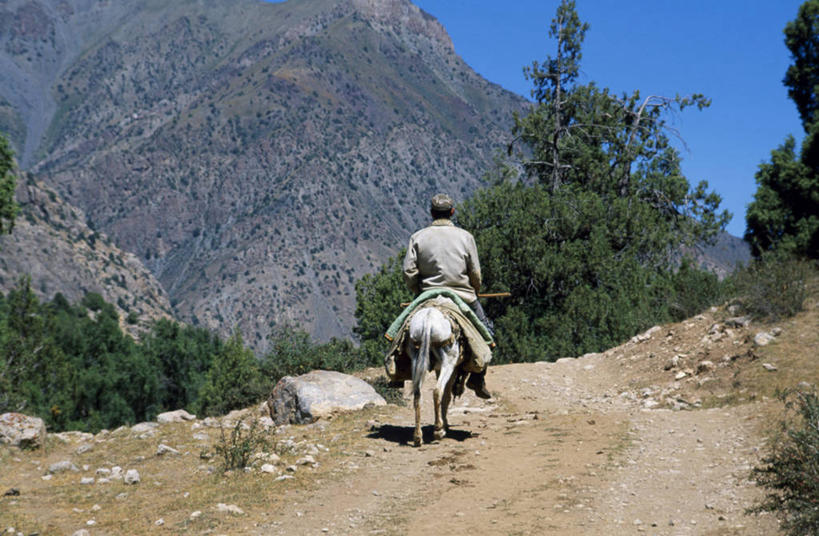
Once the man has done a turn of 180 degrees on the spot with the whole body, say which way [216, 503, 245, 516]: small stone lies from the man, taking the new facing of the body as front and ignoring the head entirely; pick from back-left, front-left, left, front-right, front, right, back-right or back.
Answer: front-right

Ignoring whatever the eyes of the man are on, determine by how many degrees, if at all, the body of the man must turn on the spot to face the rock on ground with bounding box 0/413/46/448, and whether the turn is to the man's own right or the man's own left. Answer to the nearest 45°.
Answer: approximately 90° to the man's own left

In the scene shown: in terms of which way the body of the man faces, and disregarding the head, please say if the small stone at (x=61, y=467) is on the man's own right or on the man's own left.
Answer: on the man's own left

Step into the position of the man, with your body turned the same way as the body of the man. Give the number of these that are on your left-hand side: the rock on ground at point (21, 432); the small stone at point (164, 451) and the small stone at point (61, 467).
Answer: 3

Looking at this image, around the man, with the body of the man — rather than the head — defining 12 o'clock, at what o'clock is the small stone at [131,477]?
The small stone is roughly at 8 o'clock from the man.

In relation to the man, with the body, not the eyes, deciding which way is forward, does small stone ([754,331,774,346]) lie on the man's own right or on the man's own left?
on the man's own right

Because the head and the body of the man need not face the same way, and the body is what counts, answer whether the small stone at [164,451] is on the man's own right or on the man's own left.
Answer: on the man's own left

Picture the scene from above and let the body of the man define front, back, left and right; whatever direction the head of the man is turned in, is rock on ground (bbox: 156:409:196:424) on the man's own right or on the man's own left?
on the man's own left

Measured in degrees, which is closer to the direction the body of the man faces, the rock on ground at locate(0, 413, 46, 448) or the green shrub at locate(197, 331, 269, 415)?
the green shrub

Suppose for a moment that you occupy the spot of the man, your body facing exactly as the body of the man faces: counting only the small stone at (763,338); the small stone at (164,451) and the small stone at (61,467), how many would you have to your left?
2

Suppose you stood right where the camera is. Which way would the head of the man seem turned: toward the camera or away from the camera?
away from the camera

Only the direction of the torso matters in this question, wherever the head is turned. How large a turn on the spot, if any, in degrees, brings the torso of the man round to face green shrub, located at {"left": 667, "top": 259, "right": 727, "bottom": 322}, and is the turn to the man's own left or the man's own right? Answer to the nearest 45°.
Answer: approximately 45° to the man's own right

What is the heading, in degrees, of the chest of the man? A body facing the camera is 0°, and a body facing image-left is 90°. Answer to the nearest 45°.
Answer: approximately 180°
